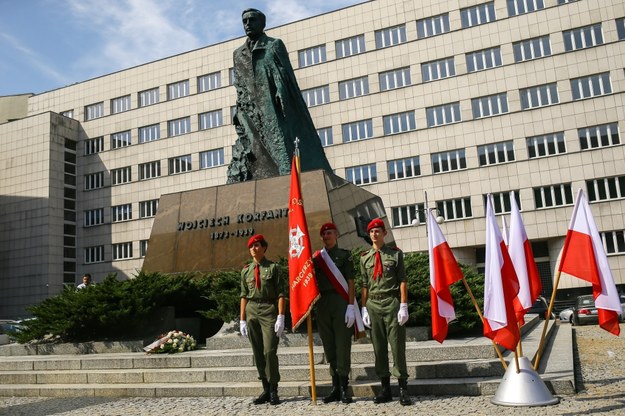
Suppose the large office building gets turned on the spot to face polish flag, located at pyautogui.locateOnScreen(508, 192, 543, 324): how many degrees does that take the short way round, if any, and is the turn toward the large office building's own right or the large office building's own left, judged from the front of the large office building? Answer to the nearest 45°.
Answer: approximately 45° to the large office building's own left

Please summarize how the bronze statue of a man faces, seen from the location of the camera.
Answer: facing the viewer and to the left of the viewer

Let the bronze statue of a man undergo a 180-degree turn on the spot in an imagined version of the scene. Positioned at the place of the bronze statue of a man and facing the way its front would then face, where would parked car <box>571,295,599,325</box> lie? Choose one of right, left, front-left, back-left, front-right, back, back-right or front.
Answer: front

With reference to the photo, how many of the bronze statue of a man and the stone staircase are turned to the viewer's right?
0

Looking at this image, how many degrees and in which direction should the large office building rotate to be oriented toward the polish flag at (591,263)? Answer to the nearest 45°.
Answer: approximately 45° to its left

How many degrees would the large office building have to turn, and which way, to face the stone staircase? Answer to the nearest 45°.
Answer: approximately 45° to its left

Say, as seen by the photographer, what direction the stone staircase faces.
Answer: facing the viewer

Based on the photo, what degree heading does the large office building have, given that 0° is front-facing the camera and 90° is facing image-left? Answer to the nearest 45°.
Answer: approximately 45°

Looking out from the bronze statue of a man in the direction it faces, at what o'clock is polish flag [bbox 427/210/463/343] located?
The polish flag is roughly at 10 o'clock from the bronze statue of a man.

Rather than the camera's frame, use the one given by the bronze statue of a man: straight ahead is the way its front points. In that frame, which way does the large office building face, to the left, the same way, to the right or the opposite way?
the same way

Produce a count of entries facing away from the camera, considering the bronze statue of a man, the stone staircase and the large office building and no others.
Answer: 0

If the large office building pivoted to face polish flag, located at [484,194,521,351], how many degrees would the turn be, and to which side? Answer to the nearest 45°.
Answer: approximately 45° to its left

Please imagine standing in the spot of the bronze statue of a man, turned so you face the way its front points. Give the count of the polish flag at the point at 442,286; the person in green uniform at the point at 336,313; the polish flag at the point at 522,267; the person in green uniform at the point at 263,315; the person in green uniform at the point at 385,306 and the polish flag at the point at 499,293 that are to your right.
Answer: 0

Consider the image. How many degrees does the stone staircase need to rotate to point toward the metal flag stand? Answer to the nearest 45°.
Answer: approximately 45° to its left

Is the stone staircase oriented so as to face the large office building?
no

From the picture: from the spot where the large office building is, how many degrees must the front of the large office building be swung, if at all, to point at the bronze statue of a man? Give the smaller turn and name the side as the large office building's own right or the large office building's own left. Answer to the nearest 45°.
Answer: approximately 45° to the large office building's own left

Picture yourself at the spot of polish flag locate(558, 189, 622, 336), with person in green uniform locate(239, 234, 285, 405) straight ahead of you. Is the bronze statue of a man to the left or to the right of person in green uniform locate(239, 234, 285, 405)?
right

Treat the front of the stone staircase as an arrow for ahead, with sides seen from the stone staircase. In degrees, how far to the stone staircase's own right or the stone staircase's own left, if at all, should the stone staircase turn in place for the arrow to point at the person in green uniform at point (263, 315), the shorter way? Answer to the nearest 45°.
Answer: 0° — it already faces them

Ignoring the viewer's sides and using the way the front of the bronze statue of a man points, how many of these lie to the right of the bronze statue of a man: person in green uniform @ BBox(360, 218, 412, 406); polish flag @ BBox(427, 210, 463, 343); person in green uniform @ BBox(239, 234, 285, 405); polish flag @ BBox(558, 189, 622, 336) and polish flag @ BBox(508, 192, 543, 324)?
0

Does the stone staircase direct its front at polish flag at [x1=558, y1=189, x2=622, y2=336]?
no
